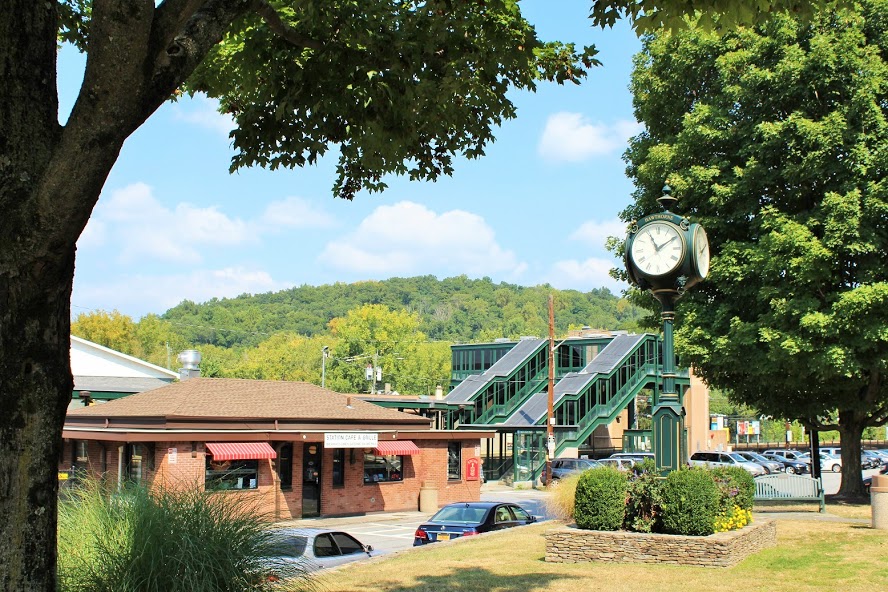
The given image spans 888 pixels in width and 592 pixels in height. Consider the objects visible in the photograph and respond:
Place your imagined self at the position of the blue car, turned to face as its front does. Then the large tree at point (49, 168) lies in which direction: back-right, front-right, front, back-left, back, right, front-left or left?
back-right

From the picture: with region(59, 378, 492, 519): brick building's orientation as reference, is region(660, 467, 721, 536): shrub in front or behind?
in front

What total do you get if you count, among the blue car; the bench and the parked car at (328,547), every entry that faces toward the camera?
1

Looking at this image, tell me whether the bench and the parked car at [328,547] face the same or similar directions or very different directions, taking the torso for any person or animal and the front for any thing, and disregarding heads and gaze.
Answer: very different directions

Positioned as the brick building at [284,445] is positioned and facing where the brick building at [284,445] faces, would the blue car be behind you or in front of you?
in front

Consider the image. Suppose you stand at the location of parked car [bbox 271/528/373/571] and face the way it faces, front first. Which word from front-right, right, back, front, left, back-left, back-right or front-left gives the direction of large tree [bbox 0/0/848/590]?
back-right

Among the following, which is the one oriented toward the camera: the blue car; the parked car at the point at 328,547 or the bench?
the bench

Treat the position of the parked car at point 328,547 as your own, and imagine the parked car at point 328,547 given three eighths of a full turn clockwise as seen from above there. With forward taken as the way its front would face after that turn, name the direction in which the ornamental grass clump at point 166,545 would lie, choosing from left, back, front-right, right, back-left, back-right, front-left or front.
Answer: front

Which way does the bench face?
toward the camera

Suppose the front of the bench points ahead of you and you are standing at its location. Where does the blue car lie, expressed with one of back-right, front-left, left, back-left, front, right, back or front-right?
front-right
